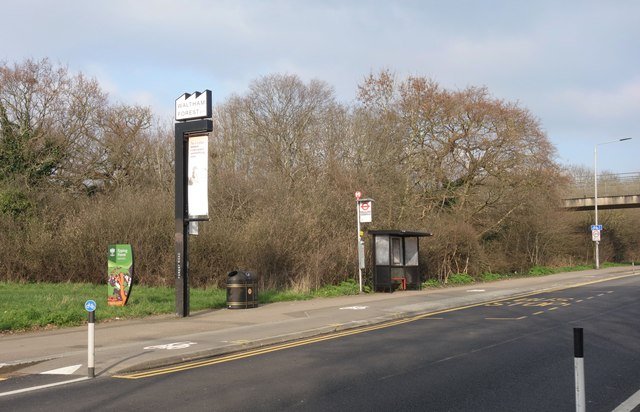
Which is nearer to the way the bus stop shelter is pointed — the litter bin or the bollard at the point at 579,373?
the bollard

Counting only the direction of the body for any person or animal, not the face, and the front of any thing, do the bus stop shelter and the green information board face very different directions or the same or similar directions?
same or similar directions

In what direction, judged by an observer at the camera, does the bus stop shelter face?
facing the viewer and to the right of the viewer

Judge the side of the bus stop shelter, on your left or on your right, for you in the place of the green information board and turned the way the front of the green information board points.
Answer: on your left

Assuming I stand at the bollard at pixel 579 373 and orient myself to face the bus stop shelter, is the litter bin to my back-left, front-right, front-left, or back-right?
front-left

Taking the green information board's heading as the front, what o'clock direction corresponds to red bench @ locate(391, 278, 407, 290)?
The red bench is roughly at 8 o'clock from the green information board.

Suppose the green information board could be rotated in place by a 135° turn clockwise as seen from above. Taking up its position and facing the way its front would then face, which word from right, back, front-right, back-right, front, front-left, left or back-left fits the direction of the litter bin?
back-right

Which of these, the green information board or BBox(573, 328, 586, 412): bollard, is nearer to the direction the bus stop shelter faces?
the bollard

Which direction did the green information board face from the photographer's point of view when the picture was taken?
facing the viewer

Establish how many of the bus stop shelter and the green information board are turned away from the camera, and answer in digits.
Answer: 0

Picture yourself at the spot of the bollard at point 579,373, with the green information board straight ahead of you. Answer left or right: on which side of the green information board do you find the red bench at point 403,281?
right

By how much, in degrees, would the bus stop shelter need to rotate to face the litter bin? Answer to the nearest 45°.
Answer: approximately 90° to its right
